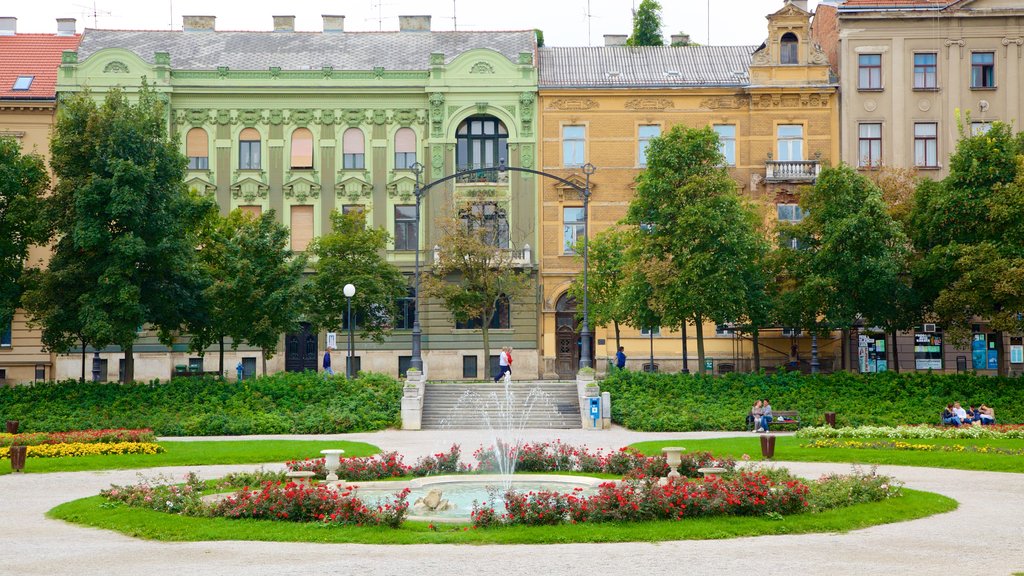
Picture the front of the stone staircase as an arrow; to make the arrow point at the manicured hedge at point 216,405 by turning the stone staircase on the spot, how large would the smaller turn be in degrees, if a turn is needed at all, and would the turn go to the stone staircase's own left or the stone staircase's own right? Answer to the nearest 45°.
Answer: approximately 90° to the stone staircase's own right

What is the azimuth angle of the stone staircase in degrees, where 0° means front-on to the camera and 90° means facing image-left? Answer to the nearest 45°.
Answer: approximately 0°

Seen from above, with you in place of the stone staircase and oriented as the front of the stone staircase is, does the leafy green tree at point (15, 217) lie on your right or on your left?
on your right

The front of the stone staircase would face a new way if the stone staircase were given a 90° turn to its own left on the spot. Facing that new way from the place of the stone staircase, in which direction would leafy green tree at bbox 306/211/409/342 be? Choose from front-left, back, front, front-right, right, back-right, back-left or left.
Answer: back-left

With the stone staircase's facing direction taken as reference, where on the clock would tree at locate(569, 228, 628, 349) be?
The tree is roughly at 7 o'clock from the stone staircase.

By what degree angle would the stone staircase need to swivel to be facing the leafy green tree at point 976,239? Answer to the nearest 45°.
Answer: approximately 90° to its left

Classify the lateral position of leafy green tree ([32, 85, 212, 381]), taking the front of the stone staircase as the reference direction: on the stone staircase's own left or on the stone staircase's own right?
on the stone staircase's own right

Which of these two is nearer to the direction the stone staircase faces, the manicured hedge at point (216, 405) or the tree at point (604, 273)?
the manicured hedge

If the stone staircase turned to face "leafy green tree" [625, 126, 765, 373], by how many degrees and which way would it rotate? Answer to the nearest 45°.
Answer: approximately 90° to its left

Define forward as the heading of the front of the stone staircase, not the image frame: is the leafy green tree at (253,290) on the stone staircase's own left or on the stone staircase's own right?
on the stone staircase's own right

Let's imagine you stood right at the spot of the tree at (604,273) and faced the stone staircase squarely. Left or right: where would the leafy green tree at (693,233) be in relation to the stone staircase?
left

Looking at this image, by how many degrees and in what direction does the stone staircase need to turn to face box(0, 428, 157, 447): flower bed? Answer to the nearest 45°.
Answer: approximately 45° to its right
